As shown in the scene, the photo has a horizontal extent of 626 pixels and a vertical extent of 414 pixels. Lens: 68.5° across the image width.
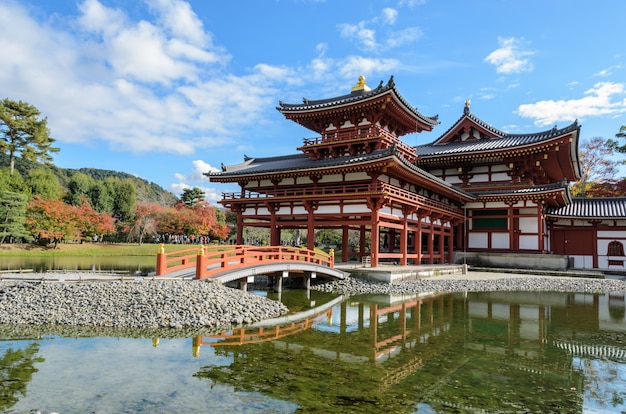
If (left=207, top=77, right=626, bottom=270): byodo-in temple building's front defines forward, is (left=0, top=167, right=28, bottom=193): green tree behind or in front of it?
in front

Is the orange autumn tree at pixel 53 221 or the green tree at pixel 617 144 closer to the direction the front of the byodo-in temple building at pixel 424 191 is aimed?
the orange autumn tree

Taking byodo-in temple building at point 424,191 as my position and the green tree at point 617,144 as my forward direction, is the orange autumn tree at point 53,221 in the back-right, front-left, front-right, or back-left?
back-left

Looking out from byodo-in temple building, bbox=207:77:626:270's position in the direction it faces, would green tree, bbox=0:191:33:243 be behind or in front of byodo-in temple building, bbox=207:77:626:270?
in front
